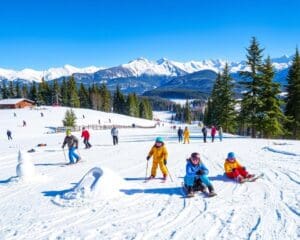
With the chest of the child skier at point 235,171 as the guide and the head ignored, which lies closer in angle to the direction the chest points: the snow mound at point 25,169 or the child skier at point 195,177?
the child skier

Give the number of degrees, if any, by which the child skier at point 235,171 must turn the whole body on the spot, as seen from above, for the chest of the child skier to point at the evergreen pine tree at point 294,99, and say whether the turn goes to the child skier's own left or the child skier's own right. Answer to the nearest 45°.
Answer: approximately 135° to the child skier's own left

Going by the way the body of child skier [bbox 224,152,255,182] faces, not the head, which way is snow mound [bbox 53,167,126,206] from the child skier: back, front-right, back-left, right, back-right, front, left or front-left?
right

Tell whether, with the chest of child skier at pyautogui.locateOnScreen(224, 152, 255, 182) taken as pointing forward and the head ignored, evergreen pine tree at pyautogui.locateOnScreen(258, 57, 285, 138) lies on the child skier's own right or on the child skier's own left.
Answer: on the child skier's own left

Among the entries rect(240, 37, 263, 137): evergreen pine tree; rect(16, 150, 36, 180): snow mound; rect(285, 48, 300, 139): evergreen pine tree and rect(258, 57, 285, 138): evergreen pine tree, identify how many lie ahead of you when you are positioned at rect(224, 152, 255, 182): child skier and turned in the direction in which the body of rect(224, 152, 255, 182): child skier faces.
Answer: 0

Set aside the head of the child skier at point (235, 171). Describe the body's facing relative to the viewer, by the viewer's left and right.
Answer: facing the viewer and to the right of the viewer

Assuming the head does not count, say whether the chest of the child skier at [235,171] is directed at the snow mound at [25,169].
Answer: no

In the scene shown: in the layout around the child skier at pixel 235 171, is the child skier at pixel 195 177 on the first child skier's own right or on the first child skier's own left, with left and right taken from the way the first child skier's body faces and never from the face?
on the first child skier's own right

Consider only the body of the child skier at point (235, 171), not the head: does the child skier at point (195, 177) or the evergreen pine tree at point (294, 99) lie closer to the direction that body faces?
the child skier

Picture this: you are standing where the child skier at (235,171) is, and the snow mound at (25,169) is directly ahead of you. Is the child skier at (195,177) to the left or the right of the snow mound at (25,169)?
left
